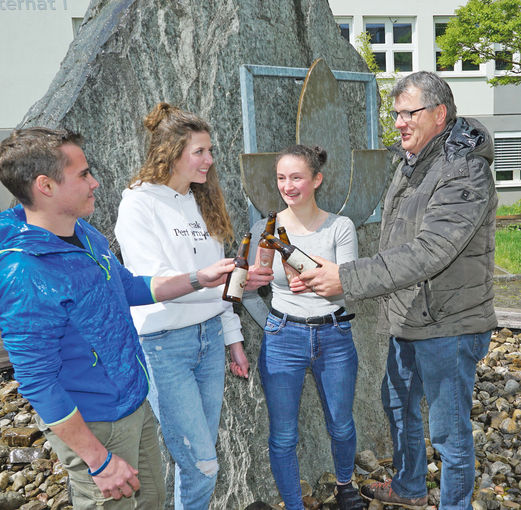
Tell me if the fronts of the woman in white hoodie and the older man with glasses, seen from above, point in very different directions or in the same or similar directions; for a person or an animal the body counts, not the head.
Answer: very different directions

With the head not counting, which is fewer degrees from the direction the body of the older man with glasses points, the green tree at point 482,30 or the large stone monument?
the large stone monument

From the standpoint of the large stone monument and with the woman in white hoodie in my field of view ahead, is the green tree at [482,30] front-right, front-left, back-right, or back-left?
back-left

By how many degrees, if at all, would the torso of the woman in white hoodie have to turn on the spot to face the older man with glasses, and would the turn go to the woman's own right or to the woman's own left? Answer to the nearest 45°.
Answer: approximately 45° to the woman's own left

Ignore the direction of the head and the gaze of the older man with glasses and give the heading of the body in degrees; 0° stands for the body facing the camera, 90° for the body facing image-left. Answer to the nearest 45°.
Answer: approximately 90°

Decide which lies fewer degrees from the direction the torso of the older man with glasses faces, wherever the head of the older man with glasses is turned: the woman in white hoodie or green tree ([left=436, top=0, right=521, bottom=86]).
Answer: the woman in white hoodie

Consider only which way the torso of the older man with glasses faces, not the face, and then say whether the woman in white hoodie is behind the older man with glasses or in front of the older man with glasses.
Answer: in front

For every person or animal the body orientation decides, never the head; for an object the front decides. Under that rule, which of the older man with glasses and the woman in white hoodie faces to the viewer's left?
the older man with glasses

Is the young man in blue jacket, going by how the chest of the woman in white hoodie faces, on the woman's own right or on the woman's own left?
on the woman's own right

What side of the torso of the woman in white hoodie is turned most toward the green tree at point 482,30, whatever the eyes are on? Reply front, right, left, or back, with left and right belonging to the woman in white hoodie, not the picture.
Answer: left

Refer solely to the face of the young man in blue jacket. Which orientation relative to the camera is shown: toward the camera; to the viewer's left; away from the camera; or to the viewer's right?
to the viewer's right

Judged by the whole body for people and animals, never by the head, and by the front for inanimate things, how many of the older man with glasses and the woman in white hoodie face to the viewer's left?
1

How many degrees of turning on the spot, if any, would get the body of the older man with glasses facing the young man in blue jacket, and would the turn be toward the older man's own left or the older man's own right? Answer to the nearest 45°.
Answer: approximately 45° to the older man's own left

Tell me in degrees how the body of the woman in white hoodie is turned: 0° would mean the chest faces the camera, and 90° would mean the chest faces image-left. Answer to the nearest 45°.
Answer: approximately 315°

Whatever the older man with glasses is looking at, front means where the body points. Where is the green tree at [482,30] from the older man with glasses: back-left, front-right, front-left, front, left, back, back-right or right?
right
